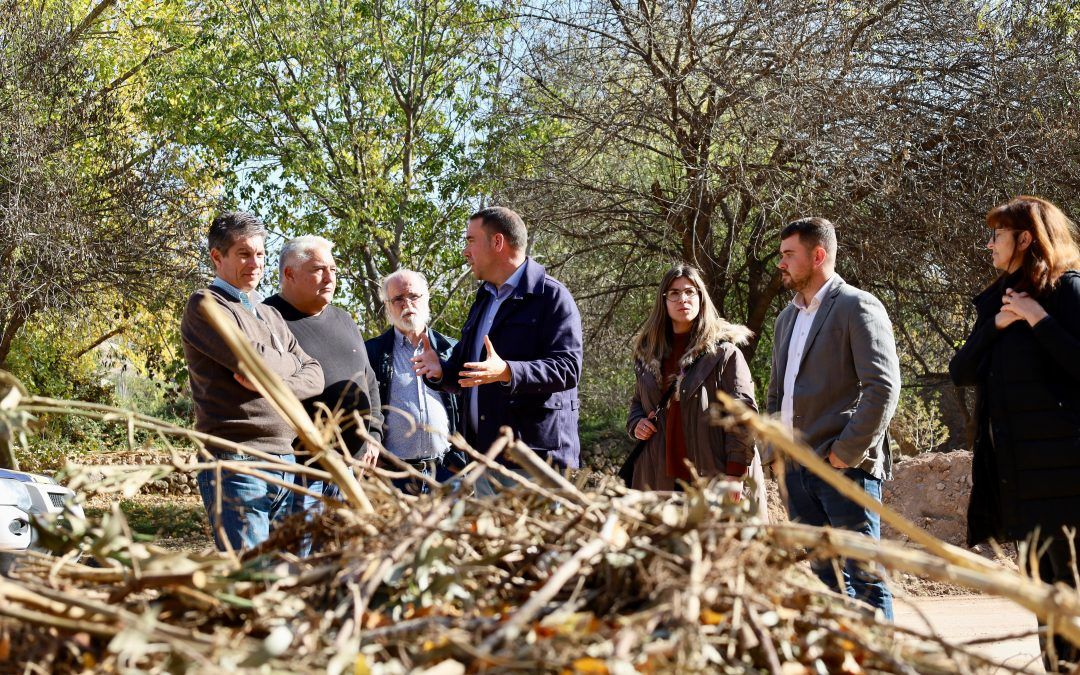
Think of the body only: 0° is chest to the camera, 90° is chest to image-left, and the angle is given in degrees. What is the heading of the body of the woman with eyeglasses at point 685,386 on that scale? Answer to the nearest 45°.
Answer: approximately 0°

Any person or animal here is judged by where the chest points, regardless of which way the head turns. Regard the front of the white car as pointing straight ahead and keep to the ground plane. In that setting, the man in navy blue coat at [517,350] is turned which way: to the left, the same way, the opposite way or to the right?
to the right

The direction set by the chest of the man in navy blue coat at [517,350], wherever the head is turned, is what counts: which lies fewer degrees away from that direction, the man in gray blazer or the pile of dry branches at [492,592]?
the pile of dry branches

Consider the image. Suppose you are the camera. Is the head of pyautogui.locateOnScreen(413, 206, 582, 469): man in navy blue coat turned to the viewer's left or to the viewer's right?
to the viewer's left

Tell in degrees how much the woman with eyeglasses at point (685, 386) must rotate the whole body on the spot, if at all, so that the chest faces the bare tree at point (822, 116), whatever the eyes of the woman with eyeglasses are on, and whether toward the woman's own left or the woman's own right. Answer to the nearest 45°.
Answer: approximately 180°

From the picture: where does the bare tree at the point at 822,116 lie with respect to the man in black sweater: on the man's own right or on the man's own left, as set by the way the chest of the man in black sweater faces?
on the man's own left

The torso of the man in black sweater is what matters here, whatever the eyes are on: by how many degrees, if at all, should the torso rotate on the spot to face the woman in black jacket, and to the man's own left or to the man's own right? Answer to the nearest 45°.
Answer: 0° — they already face them

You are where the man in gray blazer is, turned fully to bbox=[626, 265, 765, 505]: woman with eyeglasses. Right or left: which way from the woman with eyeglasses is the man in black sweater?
left

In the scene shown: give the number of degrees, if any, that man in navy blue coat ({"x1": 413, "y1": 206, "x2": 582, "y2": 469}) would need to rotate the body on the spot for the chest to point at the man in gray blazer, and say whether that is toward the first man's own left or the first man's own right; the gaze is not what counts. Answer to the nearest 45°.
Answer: approximately 135° to the first man's own left
